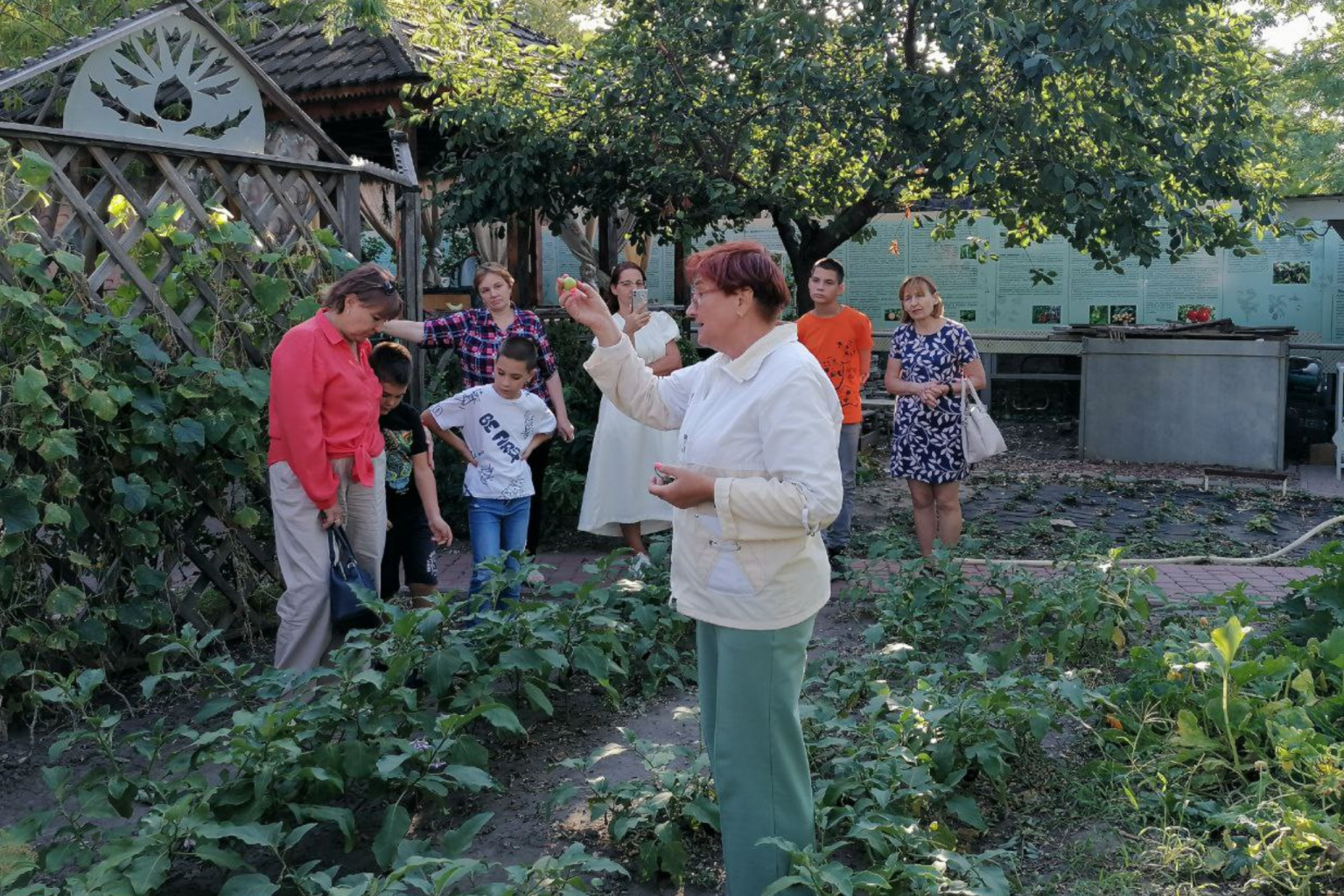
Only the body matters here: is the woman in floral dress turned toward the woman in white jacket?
yes

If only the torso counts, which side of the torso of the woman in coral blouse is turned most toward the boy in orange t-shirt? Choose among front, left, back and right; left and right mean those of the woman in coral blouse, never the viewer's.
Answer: left

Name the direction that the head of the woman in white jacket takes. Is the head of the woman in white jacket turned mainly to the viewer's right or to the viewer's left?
to the viewer's left

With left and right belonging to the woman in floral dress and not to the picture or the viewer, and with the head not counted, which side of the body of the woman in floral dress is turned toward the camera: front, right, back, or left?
front

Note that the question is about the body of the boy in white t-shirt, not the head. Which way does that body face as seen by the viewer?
toward the camera

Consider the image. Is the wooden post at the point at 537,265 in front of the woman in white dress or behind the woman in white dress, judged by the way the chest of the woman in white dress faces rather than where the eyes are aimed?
behind

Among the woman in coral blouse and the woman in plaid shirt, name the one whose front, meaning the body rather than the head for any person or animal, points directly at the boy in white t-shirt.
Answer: the woman in plaid shirt

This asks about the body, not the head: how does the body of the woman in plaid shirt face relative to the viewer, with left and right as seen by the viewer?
facing the viewer

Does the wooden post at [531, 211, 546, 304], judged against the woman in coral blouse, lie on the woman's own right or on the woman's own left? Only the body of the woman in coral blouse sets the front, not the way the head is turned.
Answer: on the woman's own left

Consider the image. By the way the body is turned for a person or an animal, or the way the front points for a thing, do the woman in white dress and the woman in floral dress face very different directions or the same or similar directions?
same or similar directions

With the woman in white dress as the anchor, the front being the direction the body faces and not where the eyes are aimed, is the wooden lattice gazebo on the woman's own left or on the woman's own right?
on the woman's own right

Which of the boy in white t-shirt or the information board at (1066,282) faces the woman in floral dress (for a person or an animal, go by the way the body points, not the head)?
the information board
